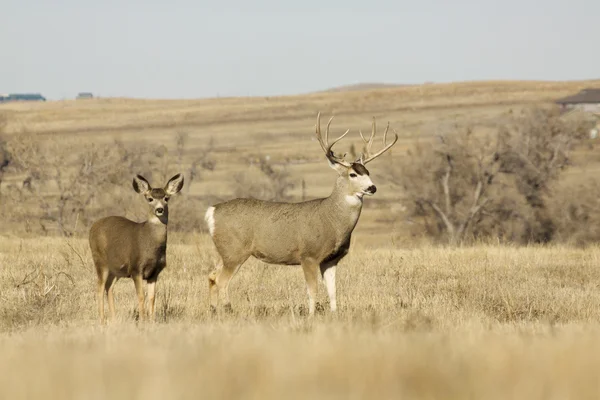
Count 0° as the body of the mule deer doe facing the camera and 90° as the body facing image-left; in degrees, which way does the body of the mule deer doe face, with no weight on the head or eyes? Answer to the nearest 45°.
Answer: approximately 315°

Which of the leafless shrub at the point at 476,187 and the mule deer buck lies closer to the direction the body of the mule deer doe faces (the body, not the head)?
the mule deer buck

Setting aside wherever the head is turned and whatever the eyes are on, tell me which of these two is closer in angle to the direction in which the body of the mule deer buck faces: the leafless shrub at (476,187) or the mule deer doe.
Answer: the leafless shrub

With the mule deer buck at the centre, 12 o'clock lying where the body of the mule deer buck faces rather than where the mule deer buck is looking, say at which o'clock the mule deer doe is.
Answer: The mule deer doe is roughly at 5 o'clock from the mule deer buck.

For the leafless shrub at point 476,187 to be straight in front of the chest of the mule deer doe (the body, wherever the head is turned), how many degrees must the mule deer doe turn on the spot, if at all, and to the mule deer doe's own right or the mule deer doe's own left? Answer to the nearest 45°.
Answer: approximately 90° to the mule deer doe's own left

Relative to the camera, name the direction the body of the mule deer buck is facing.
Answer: to the viewer's right
